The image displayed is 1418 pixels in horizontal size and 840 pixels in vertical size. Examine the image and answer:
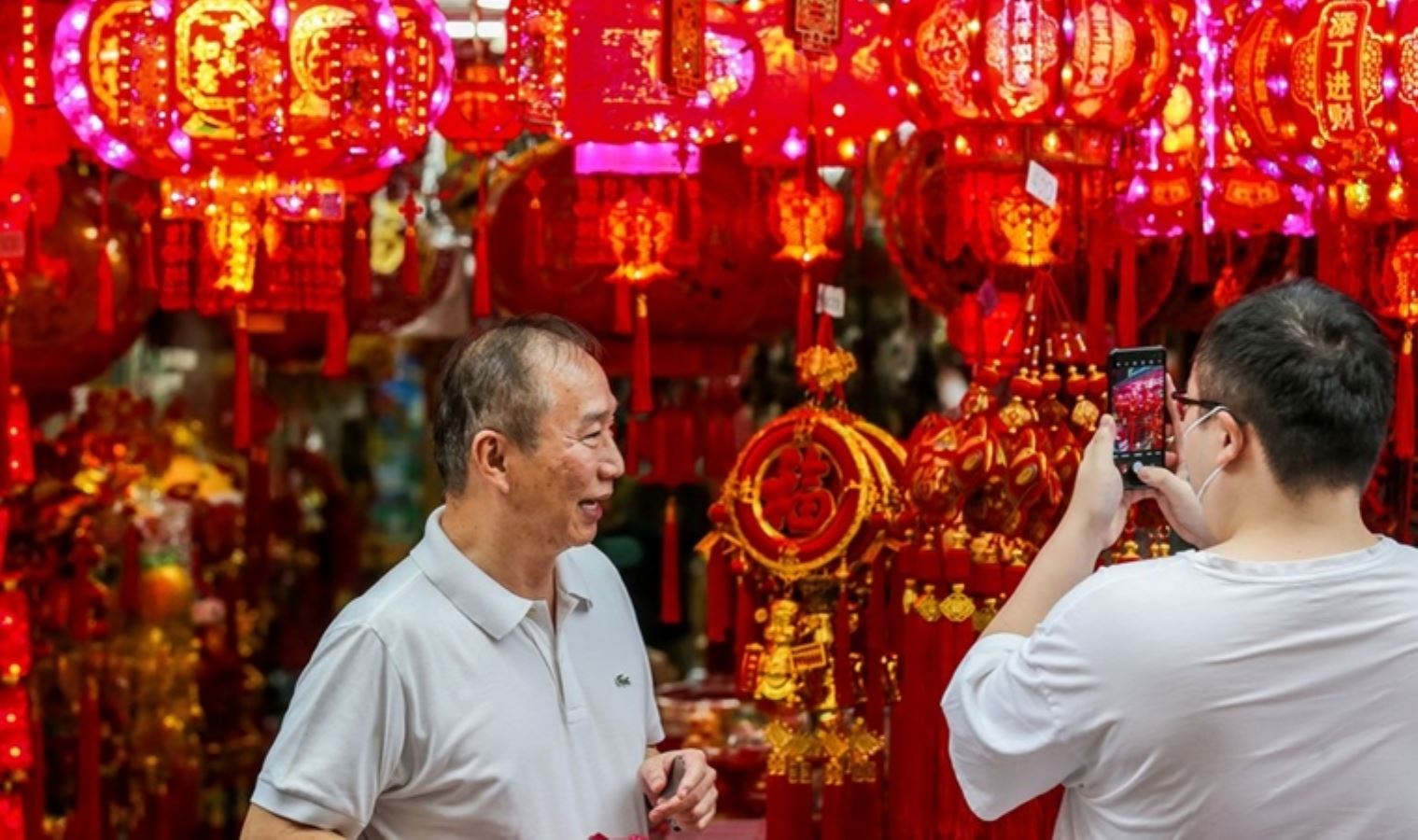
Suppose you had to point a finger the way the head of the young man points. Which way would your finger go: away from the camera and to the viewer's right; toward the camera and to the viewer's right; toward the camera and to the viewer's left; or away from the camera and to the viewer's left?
away from the camera and to the viewer's left

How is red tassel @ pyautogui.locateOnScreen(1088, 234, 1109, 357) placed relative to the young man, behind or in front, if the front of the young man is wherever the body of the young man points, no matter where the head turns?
in front

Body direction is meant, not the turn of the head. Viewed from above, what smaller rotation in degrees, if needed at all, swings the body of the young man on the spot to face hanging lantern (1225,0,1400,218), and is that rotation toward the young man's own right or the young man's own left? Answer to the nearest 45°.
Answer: approximately 45° to the young man's own right

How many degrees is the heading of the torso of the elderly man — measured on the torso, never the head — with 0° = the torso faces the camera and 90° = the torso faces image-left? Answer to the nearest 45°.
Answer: approximately 315°

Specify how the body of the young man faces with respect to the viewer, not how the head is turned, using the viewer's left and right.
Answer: facing away from the viewer and to the left of the viewer

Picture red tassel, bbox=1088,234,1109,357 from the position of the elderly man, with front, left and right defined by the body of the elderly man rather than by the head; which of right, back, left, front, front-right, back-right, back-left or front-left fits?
left

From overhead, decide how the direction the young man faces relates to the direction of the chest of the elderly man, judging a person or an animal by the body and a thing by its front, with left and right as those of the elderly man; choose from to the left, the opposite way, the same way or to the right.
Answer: the opposite way

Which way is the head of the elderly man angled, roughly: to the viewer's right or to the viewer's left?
to the viewer's right
